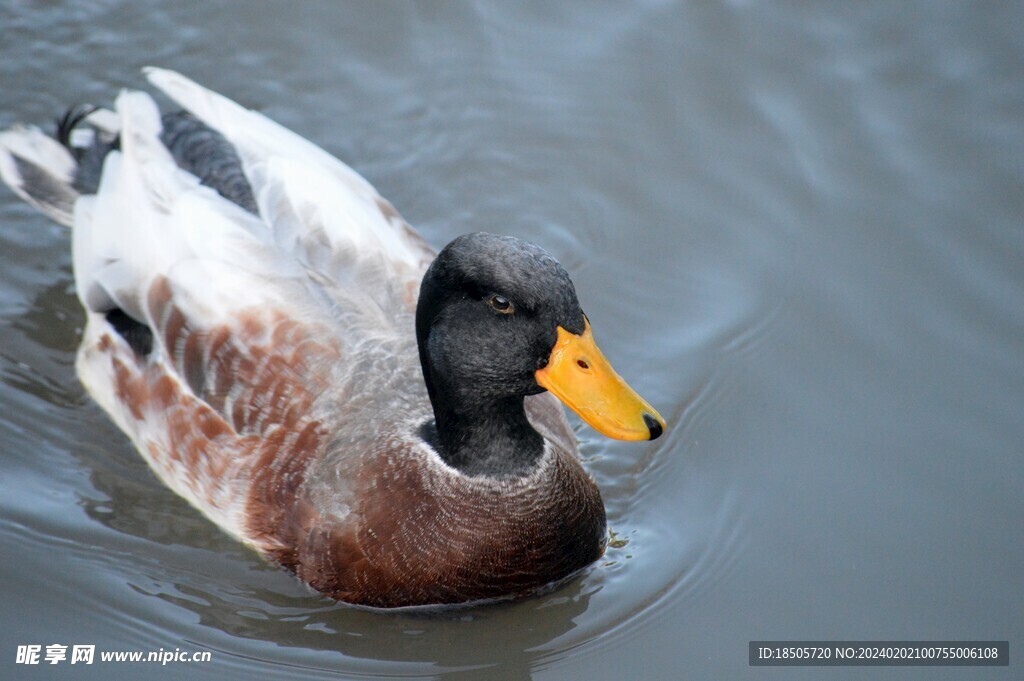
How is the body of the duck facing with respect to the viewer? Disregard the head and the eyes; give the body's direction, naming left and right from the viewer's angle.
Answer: facing the viewer and to the right of the viewer
